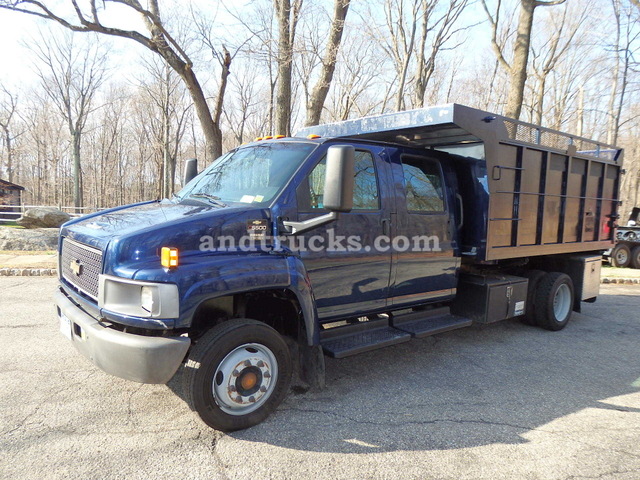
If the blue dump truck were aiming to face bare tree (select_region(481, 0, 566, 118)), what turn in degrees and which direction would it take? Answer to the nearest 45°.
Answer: approximately 180°

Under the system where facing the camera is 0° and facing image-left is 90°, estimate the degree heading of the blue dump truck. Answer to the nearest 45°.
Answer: approximately 45°

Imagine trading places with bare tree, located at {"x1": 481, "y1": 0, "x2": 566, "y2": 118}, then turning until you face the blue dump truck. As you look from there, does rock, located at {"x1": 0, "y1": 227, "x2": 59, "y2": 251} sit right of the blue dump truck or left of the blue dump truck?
right

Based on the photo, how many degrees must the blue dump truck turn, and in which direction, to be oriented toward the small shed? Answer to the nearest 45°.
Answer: approximately 90° to its right

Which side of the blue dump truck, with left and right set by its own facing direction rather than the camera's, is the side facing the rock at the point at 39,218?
right

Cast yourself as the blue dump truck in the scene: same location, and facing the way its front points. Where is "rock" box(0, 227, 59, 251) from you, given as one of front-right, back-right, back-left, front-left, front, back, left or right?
right

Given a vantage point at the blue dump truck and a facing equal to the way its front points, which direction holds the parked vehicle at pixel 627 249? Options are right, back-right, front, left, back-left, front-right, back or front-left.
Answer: back

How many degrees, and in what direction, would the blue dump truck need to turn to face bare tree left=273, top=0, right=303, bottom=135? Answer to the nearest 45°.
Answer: approximately 135° to its right
